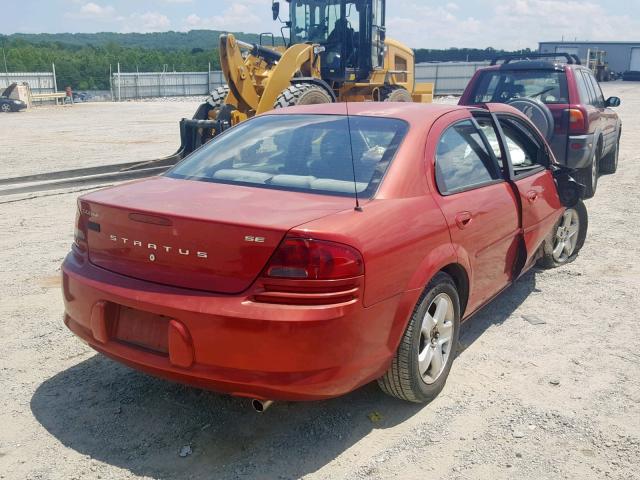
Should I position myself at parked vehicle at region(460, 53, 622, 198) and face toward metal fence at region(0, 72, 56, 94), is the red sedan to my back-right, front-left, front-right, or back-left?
back-left

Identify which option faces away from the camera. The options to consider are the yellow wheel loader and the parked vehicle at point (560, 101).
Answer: the parked vehicle

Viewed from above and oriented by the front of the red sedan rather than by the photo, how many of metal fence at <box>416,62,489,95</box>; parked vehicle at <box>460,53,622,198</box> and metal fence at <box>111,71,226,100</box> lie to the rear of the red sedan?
0

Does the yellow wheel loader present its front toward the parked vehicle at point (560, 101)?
no

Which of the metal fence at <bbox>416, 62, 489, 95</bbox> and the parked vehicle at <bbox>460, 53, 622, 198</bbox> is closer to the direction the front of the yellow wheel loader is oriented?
the parked vehicle

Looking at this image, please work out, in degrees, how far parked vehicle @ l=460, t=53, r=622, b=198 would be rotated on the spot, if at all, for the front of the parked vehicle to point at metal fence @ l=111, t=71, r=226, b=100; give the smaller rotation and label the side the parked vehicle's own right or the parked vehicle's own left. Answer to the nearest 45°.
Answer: approximately 45° to the parked vehicle's own left

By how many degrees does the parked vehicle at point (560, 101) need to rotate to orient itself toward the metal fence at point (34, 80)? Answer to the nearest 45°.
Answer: approximately 45° to its left

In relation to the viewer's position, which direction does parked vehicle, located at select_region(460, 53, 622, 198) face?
facing away from the viewer

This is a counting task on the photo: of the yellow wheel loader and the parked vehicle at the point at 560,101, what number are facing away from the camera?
1

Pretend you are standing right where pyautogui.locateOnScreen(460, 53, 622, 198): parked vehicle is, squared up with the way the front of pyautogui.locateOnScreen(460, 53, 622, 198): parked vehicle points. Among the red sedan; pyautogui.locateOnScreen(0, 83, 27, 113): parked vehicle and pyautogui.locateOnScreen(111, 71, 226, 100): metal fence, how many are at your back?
1

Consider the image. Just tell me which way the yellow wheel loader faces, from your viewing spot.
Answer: facing the viewer and to the left of the viewer

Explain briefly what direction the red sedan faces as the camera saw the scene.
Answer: facing away from the viewer and to the right of the viewer

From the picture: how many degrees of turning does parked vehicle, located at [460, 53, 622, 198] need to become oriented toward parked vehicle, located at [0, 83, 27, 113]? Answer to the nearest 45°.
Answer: approximately 45° to its left

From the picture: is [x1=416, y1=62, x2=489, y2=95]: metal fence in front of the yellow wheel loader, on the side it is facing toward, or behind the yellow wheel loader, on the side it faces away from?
behind

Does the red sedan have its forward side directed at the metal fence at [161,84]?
no
